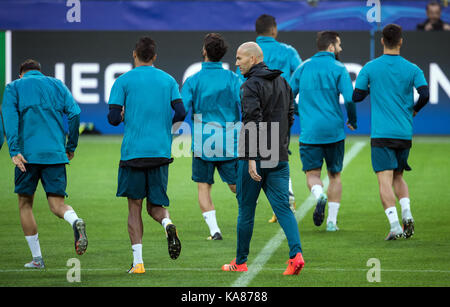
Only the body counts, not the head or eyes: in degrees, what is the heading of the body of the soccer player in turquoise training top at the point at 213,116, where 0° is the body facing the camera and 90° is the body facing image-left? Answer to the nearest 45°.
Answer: approximately 180°

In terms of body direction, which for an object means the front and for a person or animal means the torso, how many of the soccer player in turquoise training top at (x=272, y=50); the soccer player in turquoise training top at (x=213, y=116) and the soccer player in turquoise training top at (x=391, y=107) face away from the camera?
3

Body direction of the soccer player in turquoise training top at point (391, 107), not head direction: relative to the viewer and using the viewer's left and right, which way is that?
facing away from the viewer

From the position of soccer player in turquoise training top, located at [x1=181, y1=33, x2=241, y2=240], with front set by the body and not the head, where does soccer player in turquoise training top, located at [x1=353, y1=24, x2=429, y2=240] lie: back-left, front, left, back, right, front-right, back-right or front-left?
right

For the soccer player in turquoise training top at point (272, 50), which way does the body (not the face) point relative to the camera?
away from the camera

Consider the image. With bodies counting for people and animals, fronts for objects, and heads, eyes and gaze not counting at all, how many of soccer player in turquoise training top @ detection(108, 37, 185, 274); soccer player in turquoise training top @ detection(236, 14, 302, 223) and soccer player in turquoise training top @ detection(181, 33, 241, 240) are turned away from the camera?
3

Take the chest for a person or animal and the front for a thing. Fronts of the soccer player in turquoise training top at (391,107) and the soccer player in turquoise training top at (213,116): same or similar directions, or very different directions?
same or similar directions

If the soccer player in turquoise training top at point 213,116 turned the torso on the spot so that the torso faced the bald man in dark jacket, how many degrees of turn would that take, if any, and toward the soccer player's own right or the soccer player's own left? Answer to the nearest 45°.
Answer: approximately 180°

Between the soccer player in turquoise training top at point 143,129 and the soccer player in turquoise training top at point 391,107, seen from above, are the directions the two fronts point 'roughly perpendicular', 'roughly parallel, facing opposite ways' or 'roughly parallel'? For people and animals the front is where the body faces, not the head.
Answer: roughly parallel

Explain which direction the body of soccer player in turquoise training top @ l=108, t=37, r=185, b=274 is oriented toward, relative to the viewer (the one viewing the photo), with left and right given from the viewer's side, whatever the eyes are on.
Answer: facing away from the viewer

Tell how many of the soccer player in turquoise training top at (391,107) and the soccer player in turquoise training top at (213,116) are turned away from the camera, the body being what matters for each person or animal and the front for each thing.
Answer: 2

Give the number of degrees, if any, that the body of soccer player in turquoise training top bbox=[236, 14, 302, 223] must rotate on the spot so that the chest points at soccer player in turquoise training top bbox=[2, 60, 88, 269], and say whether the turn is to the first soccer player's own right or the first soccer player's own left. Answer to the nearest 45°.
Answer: approximately 135° to the first soccer player's own left

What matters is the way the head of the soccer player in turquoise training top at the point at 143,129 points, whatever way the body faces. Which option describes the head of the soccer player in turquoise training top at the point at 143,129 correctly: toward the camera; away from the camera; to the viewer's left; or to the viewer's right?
away from the camera
